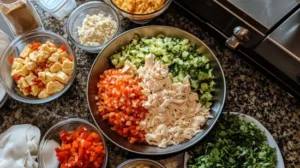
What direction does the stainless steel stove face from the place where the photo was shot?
facing the viewer and to the left of the viewer
